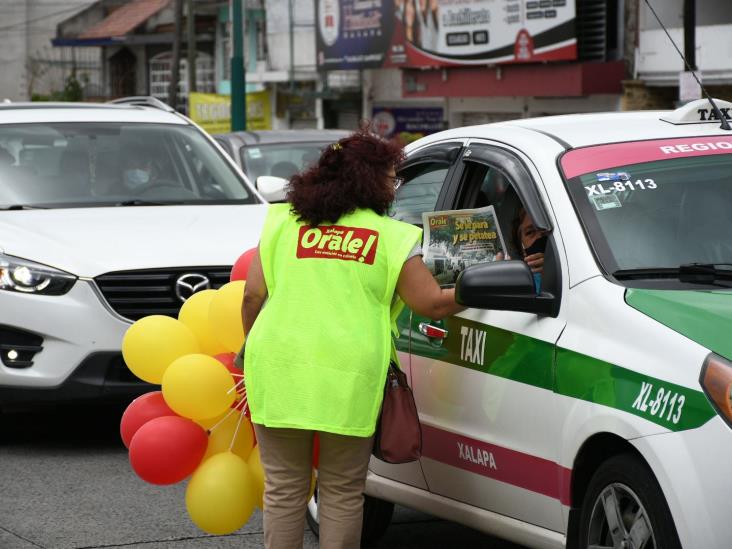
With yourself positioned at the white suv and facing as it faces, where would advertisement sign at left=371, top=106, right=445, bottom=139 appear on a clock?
The advertisement sign is roughly at 8 o'clock from the white suv.

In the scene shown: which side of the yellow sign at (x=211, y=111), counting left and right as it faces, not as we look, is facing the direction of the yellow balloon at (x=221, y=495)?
front

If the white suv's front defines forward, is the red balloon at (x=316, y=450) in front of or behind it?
in front

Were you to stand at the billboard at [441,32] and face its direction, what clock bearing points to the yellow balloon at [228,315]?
The yellow balloon is roughly at 12 o'clock from the billboard.

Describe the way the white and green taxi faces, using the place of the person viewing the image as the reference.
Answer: facing the viewer and to the right of the viewer

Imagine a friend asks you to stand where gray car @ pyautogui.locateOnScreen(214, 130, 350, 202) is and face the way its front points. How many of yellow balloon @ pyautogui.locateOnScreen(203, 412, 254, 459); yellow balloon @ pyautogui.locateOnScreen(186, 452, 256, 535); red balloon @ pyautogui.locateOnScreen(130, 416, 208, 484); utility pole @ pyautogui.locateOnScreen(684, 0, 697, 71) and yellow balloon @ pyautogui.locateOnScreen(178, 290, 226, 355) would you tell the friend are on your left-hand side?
1

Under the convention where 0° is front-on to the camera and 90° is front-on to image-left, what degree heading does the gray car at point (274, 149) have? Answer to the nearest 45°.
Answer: approximately 315°

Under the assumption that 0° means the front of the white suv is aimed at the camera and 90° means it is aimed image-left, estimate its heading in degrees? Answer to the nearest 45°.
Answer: approximately 315°

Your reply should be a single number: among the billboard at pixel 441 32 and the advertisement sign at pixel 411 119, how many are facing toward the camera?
2

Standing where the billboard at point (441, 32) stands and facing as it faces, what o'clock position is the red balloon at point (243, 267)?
The red balloon is roughly at 12 o'clock from the billboard.

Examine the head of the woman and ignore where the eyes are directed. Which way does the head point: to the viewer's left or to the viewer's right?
to the viewer's right

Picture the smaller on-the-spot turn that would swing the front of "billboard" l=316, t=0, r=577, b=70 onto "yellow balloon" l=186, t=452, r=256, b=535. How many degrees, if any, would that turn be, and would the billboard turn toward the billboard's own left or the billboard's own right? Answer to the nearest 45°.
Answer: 0° — it already faces it

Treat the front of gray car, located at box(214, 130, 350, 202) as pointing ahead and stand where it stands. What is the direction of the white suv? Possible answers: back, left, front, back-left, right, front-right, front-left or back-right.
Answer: front-right
